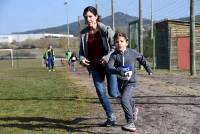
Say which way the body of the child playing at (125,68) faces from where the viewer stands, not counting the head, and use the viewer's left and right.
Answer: facing the viewer

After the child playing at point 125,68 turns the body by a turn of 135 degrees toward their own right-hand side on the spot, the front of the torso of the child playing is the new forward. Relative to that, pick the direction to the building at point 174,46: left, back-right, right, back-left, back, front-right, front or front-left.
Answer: front-right
